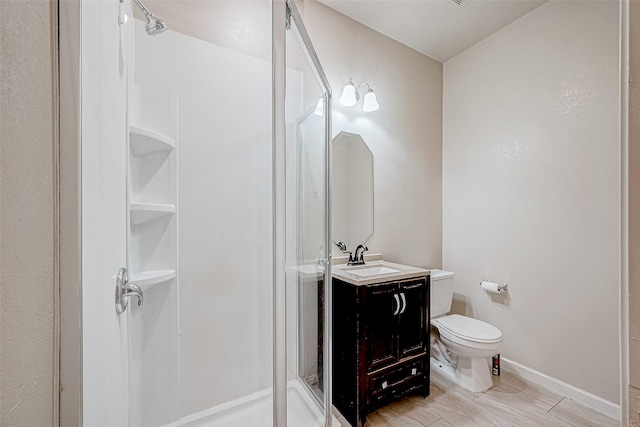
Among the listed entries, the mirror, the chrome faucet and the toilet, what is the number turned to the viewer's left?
0

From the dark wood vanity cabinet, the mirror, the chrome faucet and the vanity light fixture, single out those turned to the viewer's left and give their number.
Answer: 0

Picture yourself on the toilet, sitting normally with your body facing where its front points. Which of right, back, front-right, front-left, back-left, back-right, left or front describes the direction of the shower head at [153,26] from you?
right

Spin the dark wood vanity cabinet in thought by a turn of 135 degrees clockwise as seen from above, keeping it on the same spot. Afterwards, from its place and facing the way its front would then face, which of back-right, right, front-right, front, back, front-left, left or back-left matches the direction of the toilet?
back-right

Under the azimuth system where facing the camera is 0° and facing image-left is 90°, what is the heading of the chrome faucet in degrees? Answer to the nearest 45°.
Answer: approximately 315°

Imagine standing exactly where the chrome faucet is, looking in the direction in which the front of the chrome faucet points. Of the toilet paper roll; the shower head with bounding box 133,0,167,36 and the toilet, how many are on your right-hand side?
1

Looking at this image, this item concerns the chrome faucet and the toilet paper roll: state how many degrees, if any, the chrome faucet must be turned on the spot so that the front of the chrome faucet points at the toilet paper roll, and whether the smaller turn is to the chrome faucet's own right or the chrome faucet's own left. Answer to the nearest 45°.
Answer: approximately 45° to the chrome faucet's own left

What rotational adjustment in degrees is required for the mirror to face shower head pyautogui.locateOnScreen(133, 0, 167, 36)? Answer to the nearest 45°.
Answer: approximately 90° to its right

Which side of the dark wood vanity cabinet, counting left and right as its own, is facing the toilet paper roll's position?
left

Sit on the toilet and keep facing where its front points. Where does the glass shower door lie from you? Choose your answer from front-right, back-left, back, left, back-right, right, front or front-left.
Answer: right

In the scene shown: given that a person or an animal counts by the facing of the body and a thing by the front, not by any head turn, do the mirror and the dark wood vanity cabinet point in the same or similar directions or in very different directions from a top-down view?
same or similar directions

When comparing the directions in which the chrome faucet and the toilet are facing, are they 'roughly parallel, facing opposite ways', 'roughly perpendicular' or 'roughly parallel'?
roughly parallel

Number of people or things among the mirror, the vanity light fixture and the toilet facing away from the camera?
0

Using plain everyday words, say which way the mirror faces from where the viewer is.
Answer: facing the viewer and to the right of the viewer

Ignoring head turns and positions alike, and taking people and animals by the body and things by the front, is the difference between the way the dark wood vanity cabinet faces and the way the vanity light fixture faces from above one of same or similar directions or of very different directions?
same or similar directions

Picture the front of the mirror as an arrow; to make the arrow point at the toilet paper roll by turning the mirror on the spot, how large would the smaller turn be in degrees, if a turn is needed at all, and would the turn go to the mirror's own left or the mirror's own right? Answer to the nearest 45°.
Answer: approximately 45° to the mirror's own left
